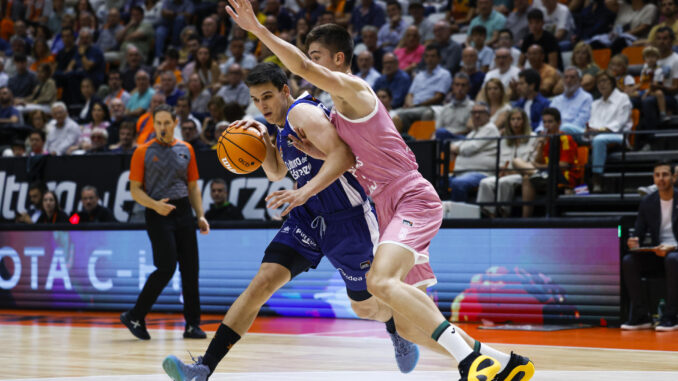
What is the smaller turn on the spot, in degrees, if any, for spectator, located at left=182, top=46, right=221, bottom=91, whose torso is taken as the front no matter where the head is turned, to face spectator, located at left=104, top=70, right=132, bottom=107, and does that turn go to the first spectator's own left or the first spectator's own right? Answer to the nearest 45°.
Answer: approximately 90° to the first spectator's own right

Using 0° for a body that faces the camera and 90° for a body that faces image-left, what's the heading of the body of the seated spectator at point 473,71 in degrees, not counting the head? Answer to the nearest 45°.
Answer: approximately 45°

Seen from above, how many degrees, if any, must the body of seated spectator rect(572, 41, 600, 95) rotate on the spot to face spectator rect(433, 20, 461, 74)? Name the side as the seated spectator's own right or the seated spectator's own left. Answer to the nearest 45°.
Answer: approximately 90° to the seated spectator's own right

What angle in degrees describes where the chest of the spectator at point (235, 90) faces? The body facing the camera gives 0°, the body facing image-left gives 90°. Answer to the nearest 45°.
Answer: approximately 0°

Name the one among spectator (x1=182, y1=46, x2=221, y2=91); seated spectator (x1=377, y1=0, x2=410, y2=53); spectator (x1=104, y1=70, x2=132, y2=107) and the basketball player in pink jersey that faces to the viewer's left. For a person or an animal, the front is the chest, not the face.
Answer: the basketball player in pink jersey

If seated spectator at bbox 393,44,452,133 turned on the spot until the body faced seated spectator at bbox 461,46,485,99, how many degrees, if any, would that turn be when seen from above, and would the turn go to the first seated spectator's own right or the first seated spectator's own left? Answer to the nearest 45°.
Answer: approximately 135° to the first seated spectator's own left

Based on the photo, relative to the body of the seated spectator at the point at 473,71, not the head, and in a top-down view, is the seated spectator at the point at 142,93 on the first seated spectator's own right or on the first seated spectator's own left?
on the first seated spectator's own right

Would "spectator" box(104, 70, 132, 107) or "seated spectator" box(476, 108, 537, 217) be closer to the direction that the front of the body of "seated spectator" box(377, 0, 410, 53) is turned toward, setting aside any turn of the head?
the seated spectator

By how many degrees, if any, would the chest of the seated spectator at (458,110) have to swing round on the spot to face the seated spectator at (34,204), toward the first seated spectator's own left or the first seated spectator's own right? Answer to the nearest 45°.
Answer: approximately 45° to the first seated spectator's own right

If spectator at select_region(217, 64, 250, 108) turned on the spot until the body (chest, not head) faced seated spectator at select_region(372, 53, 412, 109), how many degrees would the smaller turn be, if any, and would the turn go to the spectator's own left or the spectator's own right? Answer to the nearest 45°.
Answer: approximately 45° to the spectator's own left
